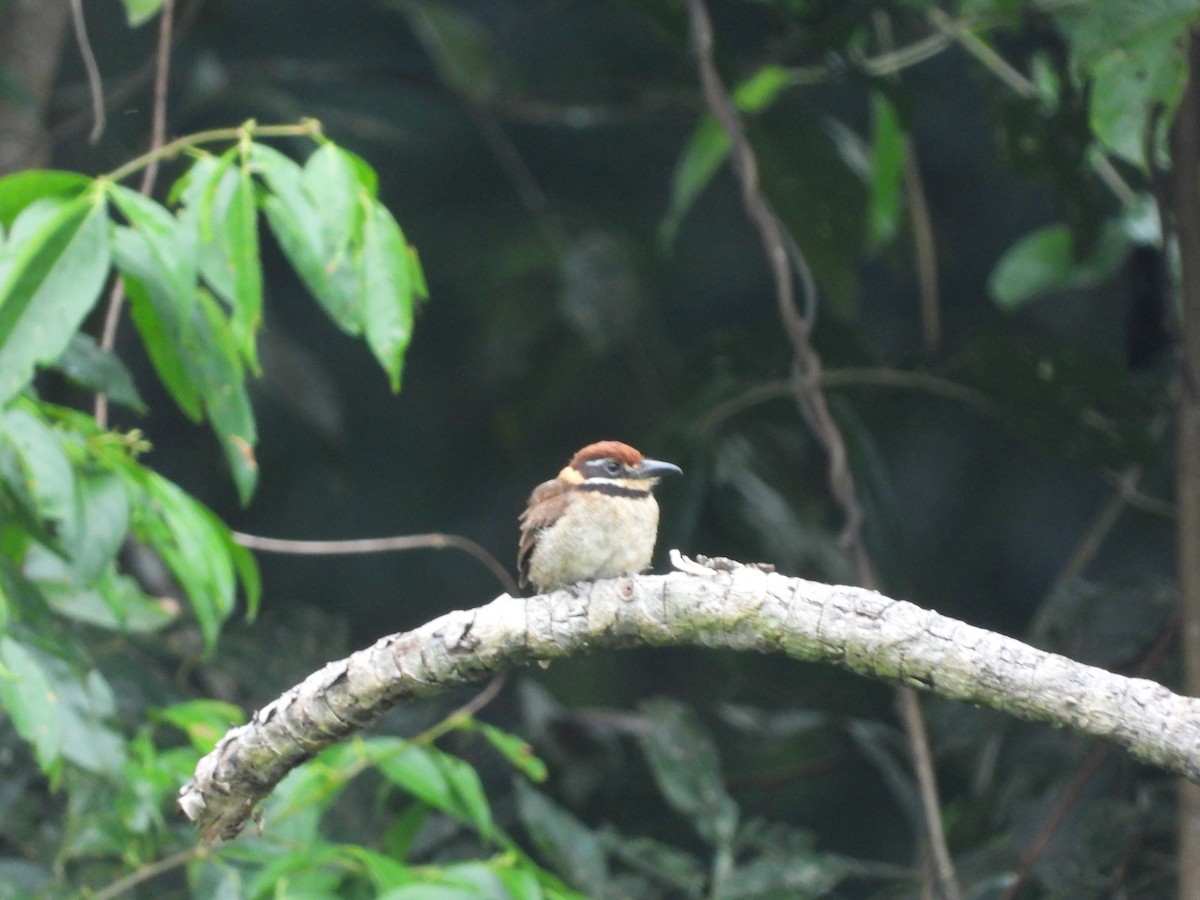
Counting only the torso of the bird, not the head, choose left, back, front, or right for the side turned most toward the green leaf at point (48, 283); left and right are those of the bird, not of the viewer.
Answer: right

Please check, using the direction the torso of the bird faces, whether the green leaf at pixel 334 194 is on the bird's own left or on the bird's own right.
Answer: on the bird's own right

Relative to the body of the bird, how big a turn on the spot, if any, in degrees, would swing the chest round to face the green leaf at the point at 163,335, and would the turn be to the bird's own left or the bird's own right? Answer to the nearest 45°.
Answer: approximately 135° to the bird's own right

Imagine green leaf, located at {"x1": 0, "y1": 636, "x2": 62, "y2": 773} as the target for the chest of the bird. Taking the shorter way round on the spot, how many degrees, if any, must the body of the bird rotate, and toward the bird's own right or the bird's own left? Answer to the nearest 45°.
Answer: approximately 90° to the bird's own right

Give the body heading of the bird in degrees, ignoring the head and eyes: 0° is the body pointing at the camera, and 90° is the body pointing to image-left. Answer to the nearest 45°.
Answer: approximately 315°

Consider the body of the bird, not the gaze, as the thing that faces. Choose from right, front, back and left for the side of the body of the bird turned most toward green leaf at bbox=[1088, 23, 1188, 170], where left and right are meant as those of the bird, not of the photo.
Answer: left

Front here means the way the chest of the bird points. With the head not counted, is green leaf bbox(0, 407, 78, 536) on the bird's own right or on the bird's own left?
on the bird's own right
